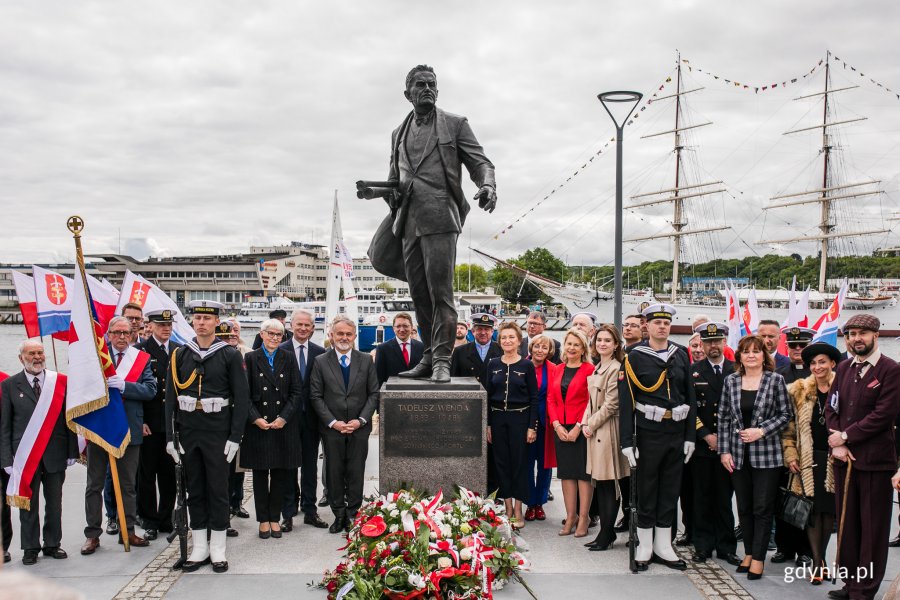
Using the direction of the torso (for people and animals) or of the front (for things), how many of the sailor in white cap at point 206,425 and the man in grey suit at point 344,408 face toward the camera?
2

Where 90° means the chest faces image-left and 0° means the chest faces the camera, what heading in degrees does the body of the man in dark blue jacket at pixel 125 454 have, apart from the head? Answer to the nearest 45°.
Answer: approximately 0°

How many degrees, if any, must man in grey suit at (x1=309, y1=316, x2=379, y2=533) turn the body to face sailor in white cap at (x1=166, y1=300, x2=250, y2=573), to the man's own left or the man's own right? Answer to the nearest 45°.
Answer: approximately 45° to the man's own right

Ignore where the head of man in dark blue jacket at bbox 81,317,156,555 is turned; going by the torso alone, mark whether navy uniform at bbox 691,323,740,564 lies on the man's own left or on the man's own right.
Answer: on the man's own left

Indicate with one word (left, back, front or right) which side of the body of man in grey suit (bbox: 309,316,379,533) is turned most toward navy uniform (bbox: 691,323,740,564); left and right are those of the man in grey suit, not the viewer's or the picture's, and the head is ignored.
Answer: left

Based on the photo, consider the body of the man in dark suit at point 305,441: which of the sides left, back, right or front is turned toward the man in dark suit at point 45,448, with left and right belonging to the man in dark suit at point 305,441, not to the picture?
right

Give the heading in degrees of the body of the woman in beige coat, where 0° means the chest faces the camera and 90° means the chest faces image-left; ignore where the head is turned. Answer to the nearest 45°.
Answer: approximately 45°
